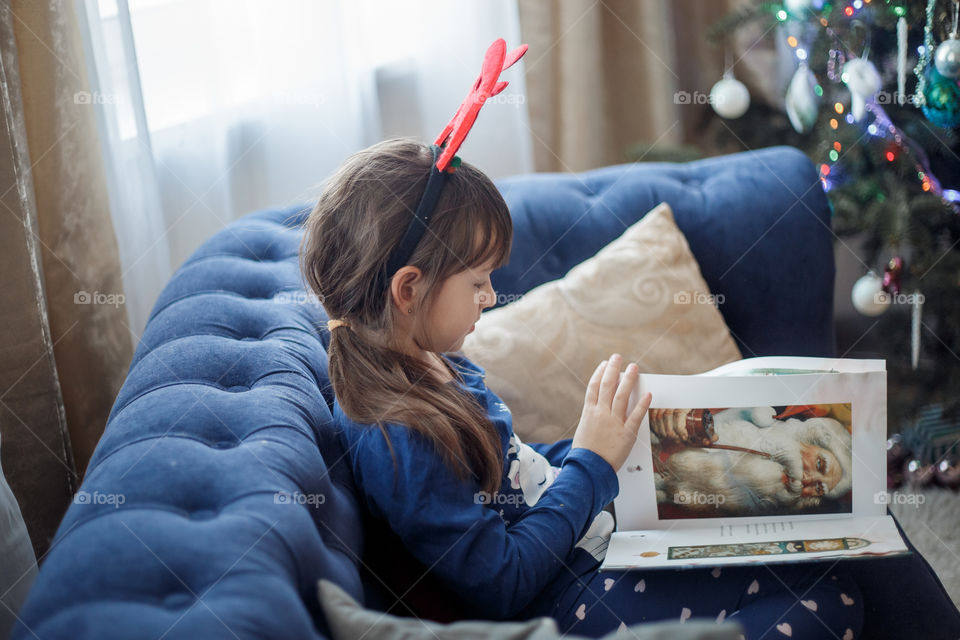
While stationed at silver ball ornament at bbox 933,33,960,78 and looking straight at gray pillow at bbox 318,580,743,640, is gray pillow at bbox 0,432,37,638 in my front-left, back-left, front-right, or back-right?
front-right

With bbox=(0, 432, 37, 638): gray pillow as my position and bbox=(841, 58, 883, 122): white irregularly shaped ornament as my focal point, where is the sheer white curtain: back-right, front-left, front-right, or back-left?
front-left

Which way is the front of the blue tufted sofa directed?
to the viewer's right

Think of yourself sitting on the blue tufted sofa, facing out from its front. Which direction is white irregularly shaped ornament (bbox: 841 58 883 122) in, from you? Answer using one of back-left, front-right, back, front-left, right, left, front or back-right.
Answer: front-left

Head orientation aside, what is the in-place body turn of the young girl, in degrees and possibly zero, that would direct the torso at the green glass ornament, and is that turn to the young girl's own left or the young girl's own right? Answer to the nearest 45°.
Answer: approximately 45° to the young girl's own left

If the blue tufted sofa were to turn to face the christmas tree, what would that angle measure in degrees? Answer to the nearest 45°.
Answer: approximately 45° to its left

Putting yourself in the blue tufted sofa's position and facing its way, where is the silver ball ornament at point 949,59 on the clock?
The silver ball ornament is roughly at 11 o'clock from the blue tufted sofa.

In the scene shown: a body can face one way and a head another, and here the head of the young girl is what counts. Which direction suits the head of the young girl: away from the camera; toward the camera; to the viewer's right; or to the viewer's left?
to the viewer's right

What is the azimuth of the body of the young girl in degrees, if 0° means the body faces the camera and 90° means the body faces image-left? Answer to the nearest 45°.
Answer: approximately 270°
